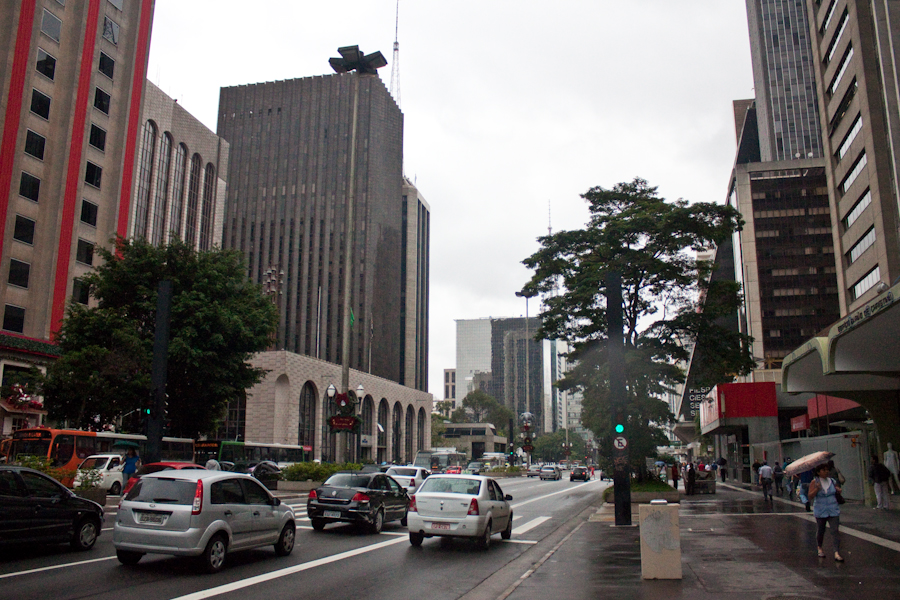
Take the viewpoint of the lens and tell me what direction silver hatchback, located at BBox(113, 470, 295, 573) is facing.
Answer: facing away from the viewer and to the right of the viewer

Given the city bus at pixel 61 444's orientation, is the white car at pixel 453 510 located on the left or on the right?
on its left

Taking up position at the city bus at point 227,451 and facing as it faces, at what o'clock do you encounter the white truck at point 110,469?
The white truck is roughly at 11 o'clock from the city bus.

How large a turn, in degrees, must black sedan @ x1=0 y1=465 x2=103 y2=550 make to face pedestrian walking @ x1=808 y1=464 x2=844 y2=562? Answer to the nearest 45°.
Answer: approximately 90° to its right

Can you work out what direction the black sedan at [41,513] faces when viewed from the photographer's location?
facing away from the viewer and to the right of the viewer

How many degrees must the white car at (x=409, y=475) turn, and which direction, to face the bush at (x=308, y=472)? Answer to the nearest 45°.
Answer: approximately 90° to its left

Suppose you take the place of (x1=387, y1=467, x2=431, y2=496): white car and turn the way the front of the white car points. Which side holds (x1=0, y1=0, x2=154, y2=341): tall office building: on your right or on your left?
on your left

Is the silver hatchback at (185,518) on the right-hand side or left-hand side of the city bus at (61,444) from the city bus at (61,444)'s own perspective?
on its left
